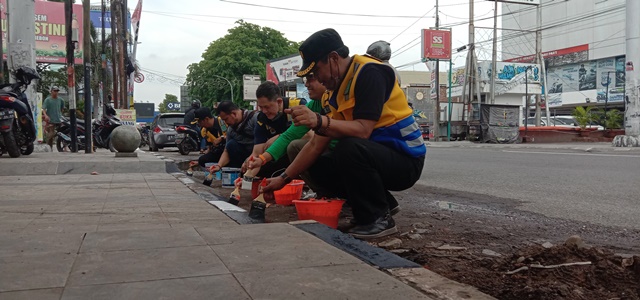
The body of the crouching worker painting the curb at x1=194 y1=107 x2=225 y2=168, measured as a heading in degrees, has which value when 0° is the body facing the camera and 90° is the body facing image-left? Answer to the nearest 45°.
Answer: approximately 90°

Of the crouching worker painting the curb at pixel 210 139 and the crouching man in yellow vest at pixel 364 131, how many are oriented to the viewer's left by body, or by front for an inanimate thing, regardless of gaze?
2

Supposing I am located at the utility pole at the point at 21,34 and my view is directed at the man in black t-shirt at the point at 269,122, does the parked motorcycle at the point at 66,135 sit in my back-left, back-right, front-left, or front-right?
back-left

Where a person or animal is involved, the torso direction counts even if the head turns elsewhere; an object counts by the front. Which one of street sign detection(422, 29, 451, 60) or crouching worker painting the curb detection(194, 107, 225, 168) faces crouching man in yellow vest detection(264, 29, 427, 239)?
the street sign

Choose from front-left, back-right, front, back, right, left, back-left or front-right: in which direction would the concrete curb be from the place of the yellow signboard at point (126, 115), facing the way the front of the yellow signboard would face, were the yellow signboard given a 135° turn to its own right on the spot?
back-left

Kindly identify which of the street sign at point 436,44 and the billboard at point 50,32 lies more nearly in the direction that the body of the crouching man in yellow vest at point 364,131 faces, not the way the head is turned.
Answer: the billboard

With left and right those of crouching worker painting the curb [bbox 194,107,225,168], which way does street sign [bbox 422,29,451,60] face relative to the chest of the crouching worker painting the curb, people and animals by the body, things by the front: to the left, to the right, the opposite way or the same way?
to the left

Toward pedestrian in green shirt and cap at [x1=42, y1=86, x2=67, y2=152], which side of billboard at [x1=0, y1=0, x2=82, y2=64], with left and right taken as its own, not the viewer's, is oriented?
front

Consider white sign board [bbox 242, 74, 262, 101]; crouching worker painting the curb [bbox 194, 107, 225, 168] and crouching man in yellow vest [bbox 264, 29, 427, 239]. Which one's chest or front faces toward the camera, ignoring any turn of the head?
the white sign board

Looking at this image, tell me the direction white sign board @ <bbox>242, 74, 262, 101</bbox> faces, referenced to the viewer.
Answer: facing the viewer

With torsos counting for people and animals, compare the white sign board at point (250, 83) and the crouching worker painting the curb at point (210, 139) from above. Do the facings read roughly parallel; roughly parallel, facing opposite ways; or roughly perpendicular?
roughly perpendicular

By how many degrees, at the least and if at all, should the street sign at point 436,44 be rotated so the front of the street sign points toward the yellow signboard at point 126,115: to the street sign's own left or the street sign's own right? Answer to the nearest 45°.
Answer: approximately 45° to the street sign's own right

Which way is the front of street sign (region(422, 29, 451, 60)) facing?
toward the camera

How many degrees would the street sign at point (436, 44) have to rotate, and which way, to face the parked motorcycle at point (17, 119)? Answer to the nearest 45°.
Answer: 0° — it already faces it

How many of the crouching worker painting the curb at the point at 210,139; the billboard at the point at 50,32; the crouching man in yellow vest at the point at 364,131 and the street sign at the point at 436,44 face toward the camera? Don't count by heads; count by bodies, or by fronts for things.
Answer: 2

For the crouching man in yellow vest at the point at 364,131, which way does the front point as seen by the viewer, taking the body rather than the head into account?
to the viewer's left
